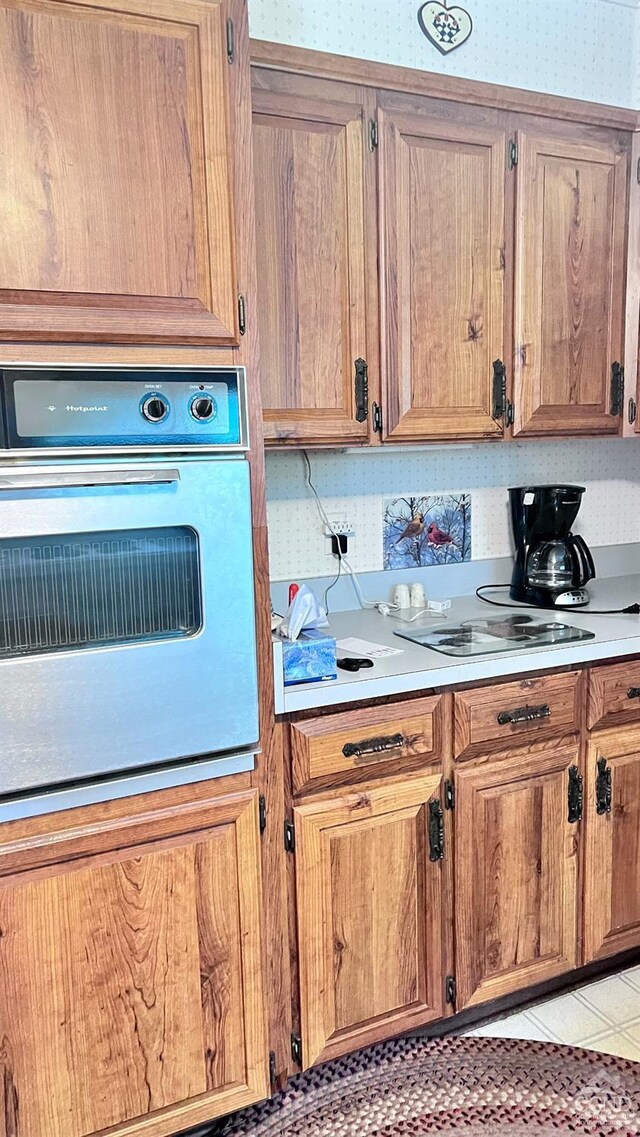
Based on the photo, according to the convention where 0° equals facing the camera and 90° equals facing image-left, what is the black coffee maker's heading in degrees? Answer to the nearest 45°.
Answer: approximately 315°

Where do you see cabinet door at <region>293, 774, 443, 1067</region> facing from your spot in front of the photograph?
facing the viewer and to the right of the viewer

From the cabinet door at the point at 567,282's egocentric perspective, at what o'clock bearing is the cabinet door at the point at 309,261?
the cabinet door at the point at 309,261 is roughly at 3 o'clock from the cabinet door at the point at 567,282.

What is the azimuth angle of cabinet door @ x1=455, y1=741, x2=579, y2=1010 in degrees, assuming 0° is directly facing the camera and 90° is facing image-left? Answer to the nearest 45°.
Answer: approximately 315°

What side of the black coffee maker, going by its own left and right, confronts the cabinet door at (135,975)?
right

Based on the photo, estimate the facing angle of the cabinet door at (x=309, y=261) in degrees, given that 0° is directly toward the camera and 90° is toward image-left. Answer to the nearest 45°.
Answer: approximately 315°

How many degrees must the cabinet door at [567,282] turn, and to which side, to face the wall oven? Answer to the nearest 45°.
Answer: approximately 90° to its right

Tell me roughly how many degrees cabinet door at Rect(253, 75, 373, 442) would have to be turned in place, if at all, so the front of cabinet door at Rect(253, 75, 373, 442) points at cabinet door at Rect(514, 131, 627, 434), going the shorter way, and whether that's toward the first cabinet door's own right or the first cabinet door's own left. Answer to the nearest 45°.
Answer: approximately 90° to the first cabinet door's own left
